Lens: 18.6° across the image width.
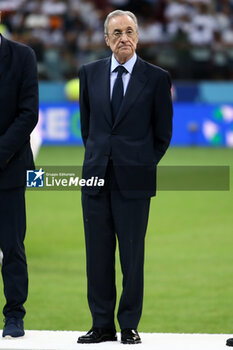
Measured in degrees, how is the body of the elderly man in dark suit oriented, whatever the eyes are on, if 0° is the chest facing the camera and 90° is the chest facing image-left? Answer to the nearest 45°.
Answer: approximately 0°
